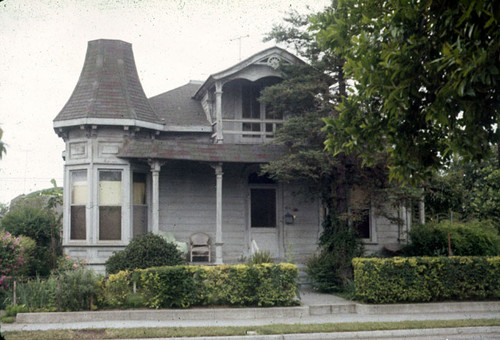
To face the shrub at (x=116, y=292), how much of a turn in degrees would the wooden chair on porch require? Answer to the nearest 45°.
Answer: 0° — it already faces it

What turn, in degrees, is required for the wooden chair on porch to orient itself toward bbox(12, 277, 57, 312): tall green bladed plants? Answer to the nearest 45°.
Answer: approximately 45° to its right

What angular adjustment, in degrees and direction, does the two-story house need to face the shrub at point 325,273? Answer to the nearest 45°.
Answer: approximately 45° to its left

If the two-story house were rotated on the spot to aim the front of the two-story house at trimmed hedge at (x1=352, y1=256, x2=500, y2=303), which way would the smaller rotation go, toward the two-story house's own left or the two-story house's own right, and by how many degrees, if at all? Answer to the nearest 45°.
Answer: approximately 45° to the two-story house's own left

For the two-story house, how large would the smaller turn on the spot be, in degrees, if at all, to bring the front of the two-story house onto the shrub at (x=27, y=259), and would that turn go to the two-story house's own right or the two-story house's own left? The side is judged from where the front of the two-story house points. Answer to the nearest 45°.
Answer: approximately 45° to the two-story house's own right

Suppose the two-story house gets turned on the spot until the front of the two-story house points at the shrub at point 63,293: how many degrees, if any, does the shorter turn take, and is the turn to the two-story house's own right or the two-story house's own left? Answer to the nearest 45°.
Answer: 0° — it already faces it

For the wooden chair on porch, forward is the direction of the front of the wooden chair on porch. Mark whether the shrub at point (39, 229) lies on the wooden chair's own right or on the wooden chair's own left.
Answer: on the wooden chair's own right

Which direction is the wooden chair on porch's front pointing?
toward the camera

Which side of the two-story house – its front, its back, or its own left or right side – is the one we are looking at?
front
